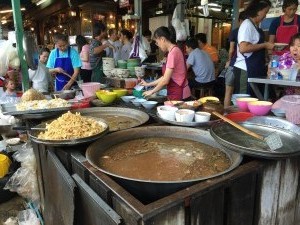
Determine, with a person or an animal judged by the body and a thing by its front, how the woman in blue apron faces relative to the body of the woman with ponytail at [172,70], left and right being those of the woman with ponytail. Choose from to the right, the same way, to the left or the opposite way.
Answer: to the left

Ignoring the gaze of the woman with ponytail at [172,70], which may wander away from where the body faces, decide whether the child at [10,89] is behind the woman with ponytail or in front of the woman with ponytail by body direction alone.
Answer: in front

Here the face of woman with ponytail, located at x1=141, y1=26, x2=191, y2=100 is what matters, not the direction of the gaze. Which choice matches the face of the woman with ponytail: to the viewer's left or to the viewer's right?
to the viewer's left

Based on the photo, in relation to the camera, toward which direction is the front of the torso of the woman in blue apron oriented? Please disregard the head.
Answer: toward the camera

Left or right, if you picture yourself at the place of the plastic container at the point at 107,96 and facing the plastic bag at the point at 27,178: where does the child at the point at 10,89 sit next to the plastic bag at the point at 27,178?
right

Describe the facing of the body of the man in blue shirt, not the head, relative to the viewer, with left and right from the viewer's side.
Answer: facing away from the viewer and to the left of the viewer

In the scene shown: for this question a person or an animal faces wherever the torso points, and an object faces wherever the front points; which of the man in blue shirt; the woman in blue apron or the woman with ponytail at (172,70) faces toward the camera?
the woman in blue apron

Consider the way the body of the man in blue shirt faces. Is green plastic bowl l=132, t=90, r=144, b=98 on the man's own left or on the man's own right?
on the man's own left

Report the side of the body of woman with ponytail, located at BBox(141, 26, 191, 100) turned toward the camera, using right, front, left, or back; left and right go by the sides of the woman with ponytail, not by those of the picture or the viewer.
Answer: left

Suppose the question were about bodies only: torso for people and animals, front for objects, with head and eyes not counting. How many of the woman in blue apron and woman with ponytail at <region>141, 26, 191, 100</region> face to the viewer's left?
1

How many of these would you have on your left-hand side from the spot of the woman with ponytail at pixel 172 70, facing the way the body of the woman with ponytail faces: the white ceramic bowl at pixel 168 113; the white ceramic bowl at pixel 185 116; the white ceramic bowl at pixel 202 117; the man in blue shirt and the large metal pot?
4

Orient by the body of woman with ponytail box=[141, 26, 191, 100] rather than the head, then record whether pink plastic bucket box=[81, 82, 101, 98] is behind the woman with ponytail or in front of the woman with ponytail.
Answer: in front

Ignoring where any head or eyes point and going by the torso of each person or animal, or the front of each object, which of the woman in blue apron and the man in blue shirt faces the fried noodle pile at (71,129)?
the woman in blue apron

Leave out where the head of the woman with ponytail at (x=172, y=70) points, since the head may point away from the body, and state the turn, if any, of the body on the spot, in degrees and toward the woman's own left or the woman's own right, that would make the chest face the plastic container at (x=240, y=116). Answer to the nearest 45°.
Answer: approximately 90° to the woman's own left
